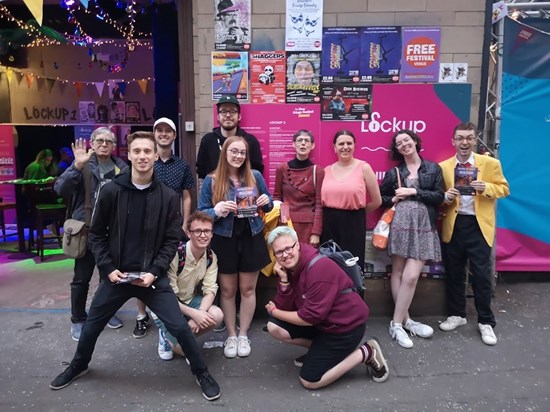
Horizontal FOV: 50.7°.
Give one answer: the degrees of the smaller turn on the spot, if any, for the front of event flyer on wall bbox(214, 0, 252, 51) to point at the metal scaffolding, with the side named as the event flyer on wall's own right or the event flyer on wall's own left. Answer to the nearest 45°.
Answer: approximately 90° to the event flyer on wall's own left

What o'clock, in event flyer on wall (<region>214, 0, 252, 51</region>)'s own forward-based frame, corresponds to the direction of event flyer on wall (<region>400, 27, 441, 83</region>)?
event flyer on wall (<region>400, 27, 441, 83</region>) is roughly at 9 o'clock from event flyer on wall (<region>214, 0, 252, 51</region>).

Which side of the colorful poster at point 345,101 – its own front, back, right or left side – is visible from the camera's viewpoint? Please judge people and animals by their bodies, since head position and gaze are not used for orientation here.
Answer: front

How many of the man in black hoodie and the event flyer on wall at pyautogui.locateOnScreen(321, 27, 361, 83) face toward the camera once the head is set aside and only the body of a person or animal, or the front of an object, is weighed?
2

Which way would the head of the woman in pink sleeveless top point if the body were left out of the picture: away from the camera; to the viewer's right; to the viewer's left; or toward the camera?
toward the camera

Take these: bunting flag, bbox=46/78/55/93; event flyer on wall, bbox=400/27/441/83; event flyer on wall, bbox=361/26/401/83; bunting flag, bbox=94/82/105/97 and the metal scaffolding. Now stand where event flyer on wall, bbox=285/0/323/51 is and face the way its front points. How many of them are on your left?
3

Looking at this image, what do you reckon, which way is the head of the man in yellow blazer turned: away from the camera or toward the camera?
toward the camera

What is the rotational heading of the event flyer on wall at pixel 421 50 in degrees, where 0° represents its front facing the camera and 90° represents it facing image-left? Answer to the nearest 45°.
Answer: approximately 0°

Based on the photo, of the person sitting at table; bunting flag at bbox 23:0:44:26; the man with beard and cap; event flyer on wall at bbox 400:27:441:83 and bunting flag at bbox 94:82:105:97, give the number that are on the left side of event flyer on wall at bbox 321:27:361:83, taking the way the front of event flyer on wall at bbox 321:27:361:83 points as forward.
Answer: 1

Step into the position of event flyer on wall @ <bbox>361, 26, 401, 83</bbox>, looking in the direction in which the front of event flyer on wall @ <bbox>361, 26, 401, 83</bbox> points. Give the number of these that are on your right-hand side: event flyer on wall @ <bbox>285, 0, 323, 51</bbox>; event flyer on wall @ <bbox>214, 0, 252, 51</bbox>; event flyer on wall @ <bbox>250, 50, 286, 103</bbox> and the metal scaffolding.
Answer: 3

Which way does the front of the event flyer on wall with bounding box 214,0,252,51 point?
toward the camera

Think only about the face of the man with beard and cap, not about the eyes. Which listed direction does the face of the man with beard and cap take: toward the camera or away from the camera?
toward the camera

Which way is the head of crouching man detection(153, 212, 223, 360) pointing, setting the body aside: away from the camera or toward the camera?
toward the camera

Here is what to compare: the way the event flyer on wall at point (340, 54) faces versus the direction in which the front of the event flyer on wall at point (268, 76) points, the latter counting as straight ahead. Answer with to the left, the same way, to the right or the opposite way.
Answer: the same way

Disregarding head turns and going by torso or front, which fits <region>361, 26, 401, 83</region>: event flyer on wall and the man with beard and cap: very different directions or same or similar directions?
same or similar directions

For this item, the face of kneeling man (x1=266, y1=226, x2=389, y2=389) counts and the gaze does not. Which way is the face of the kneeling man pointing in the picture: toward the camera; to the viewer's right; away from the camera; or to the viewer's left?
toward the camera

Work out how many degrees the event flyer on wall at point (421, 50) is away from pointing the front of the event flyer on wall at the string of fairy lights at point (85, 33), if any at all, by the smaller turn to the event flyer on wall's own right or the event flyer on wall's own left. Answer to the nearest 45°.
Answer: approximately 135° to the event flyer on wall's own right
